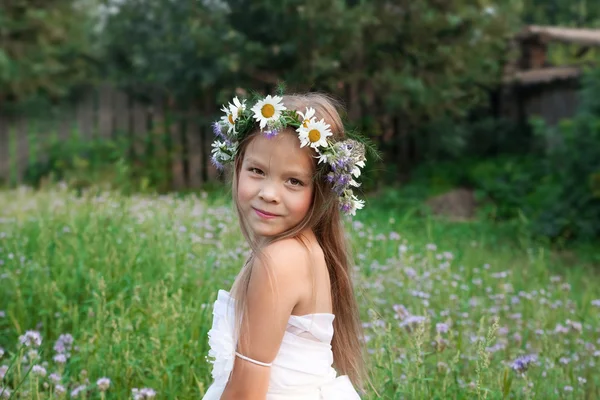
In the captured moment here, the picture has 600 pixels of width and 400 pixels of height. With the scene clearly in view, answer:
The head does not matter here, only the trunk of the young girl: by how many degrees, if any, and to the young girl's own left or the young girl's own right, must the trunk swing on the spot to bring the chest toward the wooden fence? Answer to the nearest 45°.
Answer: approximately 90° to the young girl's own right

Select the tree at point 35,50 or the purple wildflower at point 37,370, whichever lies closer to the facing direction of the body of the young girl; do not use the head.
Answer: the purple wildflower

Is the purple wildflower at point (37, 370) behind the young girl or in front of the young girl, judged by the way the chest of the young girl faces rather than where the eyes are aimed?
in front

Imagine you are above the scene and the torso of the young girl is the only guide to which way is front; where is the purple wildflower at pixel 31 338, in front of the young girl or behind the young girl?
in front

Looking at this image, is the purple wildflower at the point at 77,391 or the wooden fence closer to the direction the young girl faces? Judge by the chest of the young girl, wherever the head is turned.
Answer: the purple wildflower

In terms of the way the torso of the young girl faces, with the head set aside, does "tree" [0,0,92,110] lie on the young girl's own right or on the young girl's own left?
on the young girl's own right

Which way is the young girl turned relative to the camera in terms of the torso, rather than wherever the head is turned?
to the viewer's left
